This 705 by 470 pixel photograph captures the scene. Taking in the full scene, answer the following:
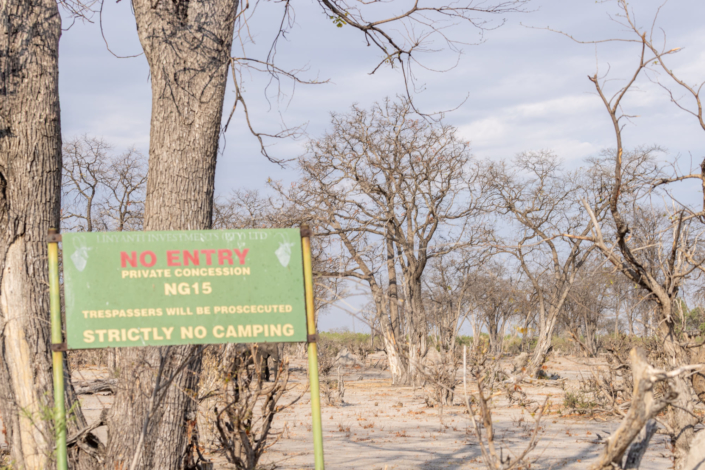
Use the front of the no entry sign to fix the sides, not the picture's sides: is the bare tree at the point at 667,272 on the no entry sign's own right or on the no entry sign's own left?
on the no entry sign's own left

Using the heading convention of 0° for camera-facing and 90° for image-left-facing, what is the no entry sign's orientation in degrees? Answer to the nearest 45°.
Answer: approximately 0°

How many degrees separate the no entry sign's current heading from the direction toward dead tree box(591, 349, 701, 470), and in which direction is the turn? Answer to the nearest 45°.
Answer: approximately 90° to its left
